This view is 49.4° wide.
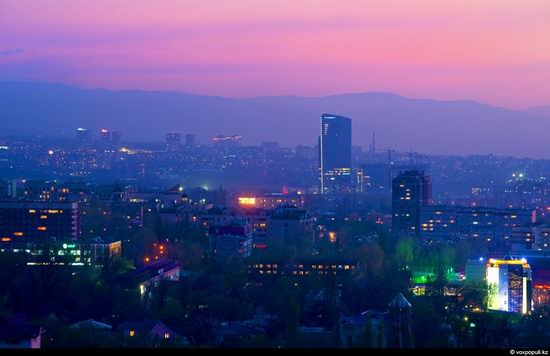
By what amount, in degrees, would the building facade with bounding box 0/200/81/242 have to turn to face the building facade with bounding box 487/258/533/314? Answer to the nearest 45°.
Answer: approximately 45° to its left

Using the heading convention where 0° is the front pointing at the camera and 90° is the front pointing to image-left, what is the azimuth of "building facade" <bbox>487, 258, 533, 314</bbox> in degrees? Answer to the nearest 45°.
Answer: approximately 0°

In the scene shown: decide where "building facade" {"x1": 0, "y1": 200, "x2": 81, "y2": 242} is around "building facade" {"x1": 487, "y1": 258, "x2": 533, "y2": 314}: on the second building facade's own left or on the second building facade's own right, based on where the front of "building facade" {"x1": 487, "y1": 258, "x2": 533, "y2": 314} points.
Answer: on the second building facade's own right

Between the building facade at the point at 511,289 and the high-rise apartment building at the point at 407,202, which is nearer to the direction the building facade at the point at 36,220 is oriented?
the building facade

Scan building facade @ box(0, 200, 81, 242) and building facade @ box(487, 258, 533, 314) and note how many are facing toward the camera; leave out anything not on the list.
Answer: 2

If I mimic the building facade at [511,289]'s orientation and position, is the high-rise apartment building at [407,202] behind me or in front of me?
behind

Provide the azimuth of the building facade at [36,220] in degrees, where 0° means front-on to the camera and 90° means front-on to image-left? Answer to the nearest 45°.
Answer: approximately 0°
